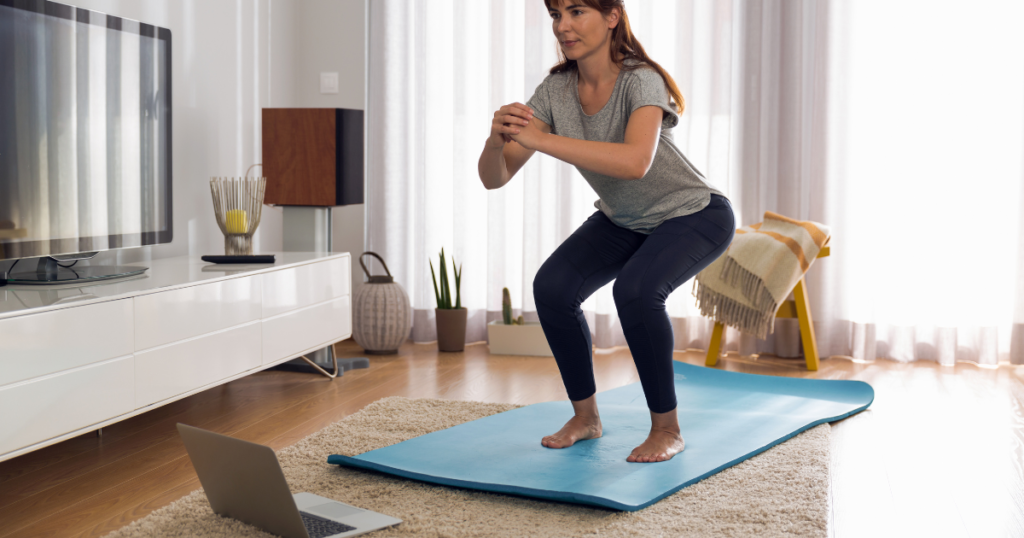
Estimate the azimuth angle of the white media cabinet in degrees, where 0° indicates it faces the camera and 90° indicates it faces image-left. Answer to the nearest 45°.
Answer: approximately 315°

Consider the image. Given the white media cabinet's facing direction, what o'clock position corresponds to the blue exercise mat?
The blue exercise mat is roughly at 11 o'clock from the white media cabinet.

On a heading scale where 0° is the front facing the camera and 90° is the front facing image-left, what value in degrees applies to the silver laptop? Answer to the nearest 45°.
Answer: approximately 225°

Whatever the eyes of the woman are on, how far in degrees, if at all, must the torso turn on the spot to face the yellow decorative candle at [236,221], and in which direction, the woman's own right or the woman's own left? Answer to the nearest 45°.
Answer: approximately 90° to the woman's own right

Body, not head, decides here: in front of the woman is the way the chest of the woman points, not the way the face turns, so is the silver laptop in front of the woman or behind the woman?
in front

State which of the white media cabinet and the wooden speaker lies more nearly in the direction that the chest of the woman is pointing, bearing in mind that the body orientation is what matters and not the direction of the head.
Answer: the white media cabinet

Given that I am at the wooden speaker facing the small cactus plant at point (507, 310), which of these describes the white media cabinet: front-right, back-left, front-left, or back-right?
back-right

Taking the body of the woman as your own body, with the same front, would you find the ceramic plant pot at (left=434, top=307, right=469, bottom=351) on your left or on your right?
on your right

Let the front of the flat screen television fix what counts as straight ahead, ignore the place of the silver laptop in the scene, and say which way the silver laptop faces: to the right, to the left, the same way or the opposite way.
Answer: to the left

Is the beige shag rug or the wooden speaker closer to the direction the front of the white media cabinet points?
the beige shag rug

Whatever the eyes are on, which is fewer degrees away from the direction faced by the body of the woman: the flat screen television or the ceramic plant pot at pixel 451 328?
the flat screen television

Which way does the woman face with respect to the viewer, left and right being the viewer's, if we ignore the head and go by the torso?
facing the viewer and to the left of the viewer
